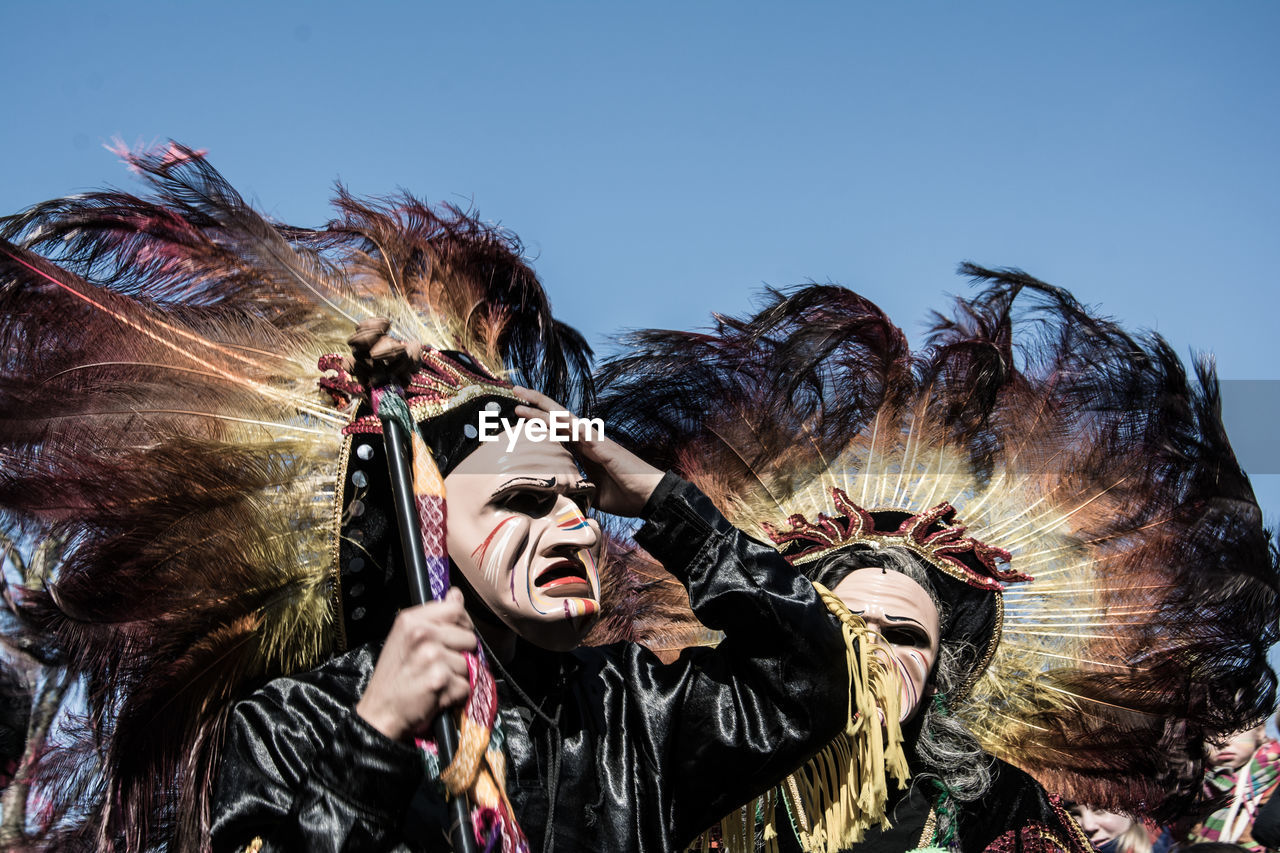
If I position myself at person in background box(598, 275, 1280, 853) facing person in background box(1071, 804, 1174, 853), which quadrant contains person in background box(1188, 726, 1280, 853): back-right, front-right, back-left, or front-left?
front-right

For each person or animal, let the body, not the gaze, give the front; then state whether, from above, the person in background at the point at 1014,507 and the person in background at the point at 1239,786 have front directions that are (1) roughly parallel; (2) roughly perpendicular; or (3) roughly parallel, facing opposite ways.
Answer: roughly parallel

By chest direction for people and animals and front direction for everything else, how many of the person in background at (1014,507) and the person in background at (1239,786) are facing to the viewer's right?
0

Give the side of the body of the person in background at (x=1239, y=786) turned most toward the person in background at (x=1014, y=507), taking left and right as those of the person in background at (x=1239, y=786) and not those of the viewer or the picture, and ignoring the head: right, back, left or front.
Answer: front

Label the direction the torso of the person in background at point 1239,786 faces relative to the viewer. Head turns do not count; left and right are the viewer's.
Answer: facing the viewer and to the left of the viewer

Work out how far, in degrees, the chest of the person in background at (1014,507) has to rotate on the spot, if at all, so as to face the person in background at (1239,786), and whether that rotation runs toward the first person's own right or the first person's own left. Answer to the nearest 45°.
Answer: approximately 180°

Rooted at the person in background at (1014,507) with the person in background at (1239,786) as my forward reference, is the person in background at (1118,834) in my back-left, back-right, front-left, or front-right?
front-left

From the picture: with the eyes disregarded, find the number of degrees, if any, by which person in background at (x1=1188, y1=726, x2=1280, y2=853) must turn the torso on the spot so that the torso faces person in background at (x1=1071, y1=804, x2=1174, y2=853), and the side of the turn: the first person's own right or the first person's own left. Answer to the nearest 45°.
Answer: approximately 45° to the first person's own right
